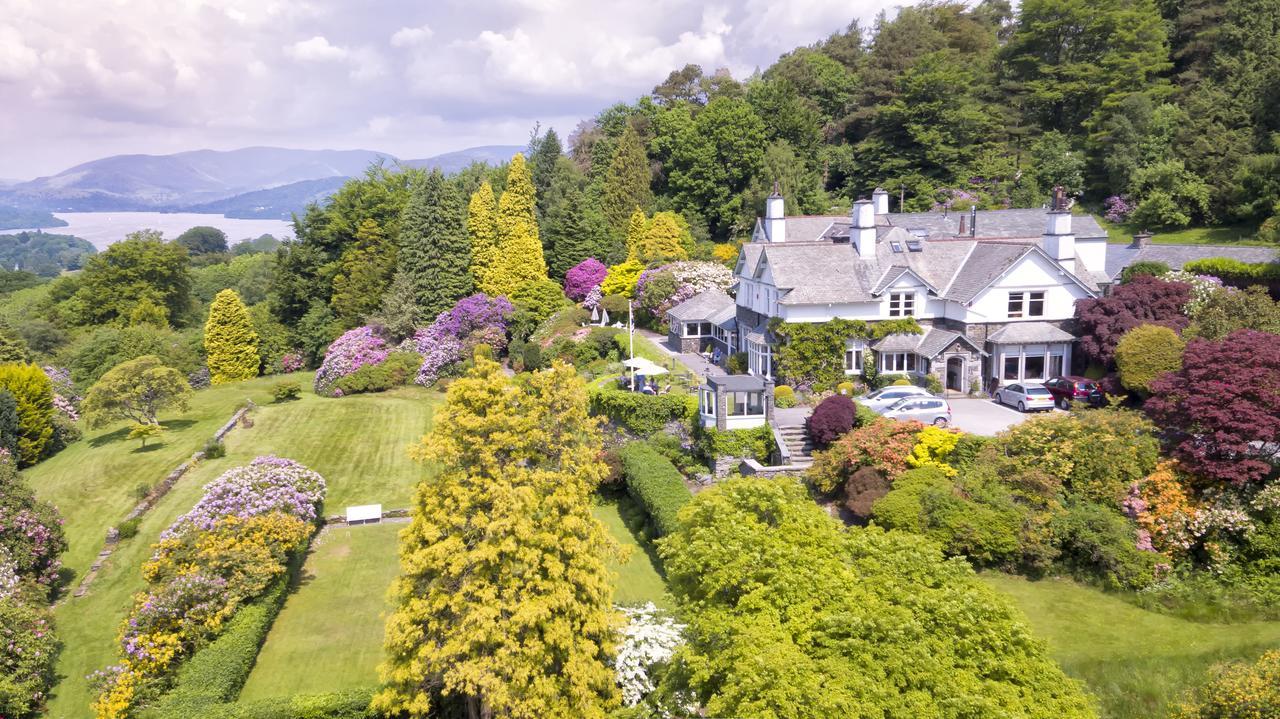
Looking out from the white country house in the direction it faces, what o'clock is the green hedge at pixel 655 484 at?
The green hedge is roughly at 1 o'clock from the white country house.

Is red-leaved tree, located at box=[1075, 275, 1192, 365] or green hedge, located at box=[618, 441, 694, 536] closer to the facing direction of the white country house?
the green hedge

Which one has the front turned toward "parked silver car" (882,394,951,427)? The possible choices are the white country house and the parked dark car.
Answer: the white country house

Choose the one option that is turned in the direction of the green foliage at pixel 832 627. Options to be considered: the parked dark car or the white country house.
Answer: the white country house

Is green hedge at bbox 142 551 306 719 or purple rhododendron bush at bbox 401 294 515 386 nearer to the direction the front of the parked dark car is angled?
the purple rhododendron bush

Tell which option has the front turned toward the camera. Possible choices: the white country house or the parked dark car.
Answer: the white country house

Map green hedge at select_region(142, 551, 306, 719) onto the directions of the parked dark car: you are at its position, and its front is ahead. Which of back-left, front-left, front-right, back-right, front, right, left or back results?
left

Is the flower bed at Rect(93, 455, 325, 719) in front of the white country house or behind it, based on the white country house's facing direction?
in front

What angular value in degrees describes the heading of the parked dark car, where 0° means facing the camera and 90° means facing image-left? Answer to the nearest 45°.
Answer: approximately 135°

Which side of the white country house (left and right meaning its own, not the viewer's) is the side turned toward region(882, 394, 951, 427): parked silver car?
front

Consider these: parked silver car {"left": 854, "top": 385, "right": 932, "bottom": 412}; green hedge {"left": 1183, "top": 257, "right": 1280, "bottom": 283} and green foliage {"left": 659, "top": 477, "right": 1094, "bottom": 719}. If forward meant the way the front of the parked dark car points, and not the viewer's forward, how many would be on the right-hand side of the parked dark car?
1

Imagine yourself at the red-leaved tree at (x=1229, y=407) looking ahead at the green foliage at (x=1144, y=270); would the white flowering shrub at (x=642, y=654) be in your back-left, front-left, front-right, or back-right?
back-left

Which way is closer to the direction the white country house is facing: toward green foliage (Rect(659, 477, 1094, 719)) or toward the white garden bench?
the green foliage

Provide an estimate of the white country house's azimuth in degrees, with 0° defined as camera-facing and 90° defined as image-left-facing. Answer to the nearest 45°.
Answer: approximately 0°

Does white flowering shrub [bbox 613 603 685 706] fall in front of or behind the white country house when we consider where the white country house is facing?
in front

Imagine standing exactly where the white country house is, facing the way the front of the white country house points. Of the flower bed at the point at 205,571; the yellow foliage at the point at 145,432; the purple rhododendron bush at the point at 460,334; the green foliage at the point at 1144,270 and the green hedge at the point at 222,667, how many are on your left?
1

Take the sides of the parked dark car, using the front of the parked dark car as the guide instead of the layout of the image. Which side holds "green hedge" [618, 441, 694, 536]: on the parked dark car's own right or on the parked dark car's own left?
on the parked dark car's own left

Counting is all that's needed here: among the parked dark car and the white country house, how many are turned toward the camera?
1

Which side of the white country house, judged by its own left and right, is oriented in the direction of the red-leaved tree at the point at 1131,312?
left
